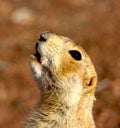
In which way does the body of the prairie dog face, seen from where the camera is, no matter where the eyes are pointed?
to the viewer's left
